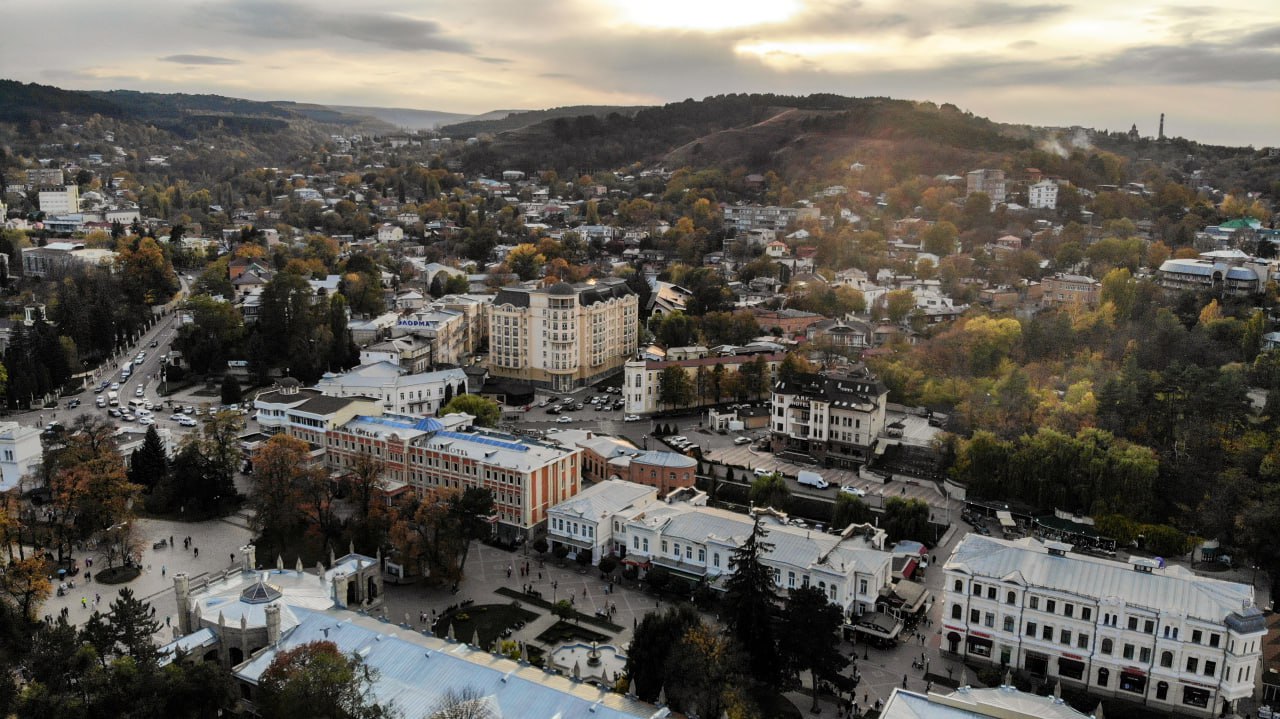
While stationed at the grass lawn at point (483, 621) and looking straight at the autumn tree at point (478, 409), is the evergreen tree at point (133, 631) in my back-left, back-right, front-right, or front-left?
back-left

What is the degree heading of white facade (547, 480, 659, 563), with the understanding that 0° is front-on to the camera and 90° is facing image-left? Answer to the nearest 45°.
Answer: approximately 45°

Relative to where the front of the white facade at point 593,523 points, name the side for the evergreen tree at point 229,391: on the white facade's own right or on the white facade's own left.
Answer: on the white facade's own right

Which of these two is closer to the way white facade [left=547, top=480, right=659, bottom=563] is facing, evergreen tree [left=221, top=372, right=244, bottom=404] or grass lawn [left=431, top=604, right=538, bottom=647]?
the grass lawn

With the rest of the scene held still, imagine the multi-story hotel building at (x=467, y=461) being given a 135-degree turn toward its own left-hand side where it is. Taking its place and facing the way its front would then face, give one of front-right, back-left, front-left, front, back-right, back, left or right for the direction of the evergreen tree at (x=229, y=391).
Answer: back-left

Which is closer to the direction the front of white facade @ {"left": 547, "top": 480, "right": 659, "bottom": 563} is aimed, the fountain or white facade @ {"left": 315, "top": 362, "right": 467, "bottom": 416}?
the fountain

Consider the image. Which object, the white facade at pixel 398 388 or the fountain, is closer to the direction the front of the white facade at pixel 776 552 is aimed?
the fountain

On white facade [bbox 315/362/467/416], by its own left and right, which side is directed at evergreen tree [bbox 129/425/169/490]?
right

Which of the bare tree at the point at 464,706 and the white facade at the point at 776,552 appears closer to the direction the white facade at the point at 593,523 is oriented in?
the bare tree

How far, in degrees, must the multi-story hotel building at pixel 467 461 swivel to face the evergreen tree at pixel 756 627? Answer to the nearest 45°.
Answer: approximately 90° to its left

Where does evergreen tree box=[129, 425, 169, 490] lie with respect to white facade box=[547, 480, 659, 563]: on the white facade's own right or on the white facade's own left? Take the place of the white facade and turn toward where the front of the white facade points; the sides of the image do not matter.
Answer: on the white facade's own right

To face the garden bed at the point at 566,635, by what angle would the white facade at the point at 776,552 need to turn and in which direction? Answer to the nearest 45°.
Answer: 0° — it already faces it

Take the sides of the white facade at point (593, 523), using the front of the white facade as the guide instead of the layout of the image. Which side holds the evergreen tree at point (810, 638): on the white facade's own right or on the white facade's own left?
on the white facade's own left

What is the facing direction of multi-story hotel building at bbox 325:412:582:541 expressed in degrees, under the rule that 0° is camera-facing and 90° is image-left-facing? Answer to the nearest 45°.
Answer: approximately 45°
